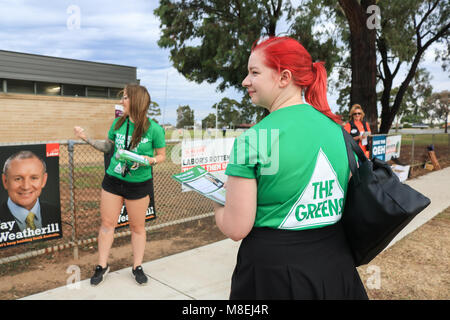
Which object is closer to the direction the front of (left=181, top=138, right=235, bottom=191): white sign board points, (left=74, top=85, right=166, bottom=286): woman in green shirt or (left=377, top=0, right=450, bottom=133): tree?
the woman in green shirt

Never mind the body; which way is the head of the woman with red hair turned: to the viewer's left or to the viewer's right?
to the viewer's left

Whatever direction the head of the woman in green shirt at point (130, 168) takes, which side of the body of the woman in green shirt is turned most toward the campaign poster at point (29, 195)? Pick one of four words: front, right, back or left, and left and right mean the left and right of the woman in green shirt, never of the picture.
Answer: right

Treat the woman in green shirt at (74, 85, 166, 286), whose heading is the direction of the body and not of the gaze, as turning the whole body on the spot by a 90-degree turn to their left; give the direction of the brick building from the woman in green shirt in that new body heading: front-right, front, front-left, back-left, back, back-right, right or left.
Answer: back-left

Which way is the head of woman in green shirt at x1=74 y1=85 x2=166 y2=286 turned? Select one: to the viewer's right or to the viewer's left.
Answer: to the viewer's left

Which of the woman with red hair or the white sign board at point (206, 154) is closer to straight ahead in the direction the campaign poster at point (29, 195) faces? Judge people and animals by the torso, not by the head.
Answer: the woman with red hair

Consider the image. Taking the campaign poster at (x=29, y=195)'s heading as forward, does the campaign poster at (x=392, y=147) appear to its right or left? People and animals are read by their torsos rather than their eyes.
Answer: on its left

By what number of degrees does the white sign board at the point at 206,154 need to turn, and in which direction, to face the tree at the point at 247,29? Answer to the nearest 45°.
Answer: approximately 180°

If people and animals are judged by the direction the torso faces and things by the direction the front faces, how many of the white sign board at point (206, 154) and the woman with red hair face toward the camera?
1

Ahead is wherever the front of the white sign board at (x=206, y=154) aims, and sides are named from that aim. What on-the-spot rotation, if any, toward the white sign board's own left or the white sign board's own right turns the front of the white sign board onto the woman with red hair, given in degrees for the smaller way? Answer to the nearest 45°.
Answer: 0° — it already faces them

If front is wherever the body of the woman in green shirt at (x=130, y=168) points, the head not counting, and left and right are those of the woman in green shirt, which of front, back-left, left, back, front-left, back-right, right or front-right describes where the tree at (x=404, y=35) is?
back
